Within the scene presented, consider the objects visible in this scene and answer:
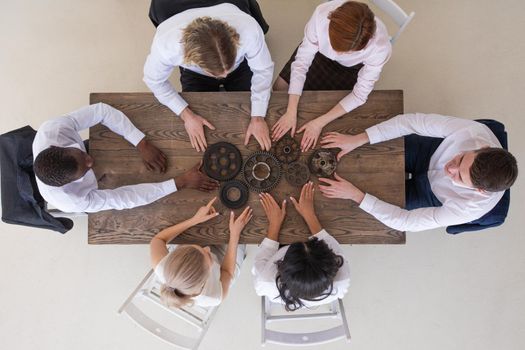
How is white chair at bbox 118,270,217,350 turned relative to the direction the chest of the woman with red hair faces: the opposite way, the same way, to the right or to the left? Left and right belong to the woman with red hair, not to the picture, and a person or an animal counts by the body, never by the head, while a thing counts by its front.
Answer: the opposite way

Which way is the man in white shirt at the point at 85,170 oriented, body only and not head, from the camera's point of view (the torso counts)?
to the viewer's right

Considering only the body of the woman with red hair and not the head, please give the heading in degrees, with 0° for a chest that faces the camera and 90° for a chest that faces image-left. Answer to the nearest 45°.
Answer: approximately 45°

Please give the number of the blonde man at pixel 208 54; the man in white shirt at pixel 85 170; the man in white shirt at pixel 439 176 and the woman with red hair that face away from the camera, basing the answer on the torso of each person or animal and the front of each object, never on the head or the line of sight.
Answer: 0

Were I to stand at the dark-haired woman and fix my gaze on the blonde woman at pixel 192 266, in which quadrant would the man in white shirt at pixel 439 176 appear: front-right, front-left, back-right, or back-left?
back-right

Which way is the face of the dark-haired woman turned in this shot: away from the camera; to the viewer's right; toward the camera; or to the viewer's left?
away from the camera

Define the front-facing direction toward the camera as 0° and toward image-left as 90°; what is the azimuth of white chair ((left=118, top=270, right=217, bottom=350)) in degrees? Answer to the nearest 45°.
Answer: approximately 225°

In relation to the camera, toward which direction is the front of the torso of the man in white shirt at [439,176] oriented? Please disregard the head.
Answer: to the viewer's left

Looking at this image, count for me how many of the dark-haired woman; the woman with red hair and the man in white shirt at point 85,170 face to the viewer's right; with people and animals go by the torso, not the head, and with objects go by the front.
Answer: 1

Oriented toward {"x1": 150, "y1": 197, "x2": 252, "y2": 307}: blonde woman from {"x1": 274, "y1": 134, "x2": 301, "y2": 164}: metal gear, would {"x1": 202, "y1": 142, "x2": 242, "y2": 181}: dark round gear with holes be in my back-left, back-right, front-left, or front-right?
front-right

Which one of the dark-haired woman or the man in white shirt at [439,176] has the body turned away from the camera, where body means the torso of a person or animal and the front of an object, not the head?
the dark-haired woman

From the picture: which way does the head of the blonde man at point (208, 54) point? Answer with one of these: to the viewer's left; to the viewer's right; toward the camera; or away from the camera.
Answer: toward the camera

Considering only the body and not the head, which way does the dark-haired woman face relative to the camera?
away from the camera
